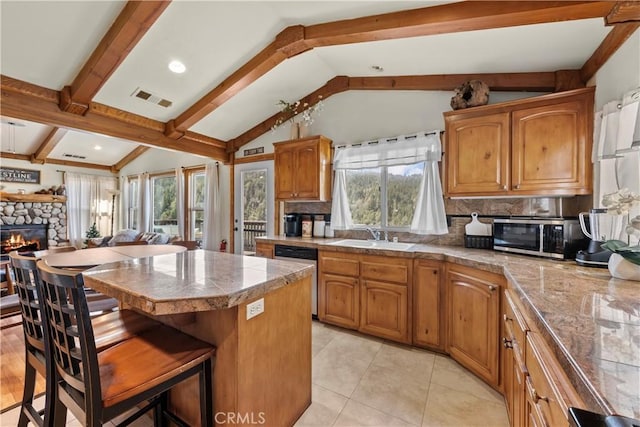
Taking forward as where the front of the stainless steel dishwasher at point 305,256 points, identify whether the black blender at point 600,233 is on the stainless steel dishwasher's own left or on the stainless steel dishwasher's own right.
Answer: on the stainless steel dishwasher's own left

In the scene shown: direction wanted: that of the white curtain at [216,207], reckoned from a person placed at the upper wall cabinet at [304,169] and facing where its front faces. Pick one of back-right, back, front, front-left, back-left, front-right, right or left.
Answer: right

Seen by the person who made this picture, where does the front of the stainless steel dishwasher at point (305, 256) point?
facing the viewer and to the left of the viewer

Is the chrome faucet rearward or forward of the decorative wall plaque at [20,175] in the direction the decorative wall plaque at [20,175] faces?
forward

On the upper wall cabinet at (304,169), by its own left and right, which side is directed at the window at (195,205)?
right

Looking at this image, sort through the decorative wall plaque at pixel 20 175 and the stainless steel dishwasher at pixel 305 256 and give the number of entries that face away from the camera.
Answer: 0

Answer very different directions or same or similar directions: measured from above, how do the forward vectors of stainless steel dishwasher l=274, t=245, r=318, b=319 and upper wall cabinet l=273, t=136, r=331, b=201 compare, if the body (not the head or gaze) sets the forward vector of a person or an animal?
same or similar directions

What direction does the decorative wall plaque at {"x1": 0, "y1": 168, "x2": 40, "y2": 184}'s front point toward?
toward the camera

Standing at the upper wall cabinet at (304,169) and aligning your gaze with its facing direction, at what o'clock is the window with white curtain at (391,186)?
The window with white curtain is roughly at 8 o'clock from the upper wall cabinet.

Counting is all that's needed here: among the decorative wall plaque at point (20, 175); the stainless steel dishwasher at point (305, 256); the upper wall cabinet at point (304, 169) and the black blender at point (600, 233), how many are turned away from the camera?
0

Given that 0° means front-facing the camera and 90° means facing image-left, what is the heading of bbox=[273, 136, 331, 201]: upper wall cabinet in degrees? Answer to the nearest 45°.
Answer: approximately 45°

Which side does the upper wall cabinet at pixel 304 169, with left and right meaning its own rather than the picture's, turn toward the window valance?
left

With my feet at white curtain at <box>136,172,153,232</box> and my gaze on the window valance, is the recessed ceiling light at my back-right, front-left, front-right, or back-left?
front-right

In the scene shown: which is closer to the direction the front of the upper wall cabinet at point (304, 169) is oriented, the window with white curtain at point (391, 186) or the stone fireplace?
the stone fireplace

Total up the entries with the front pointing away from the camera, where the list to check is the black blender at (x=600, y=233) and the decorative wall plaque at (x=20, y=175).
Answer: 0

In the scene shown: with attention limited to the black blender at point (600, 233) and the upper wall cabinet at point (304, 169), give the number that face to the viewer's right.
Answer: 0

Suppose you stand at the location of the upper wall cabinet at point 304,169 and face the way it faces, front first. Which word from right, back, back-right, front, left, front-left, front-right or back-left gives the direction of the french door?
right
